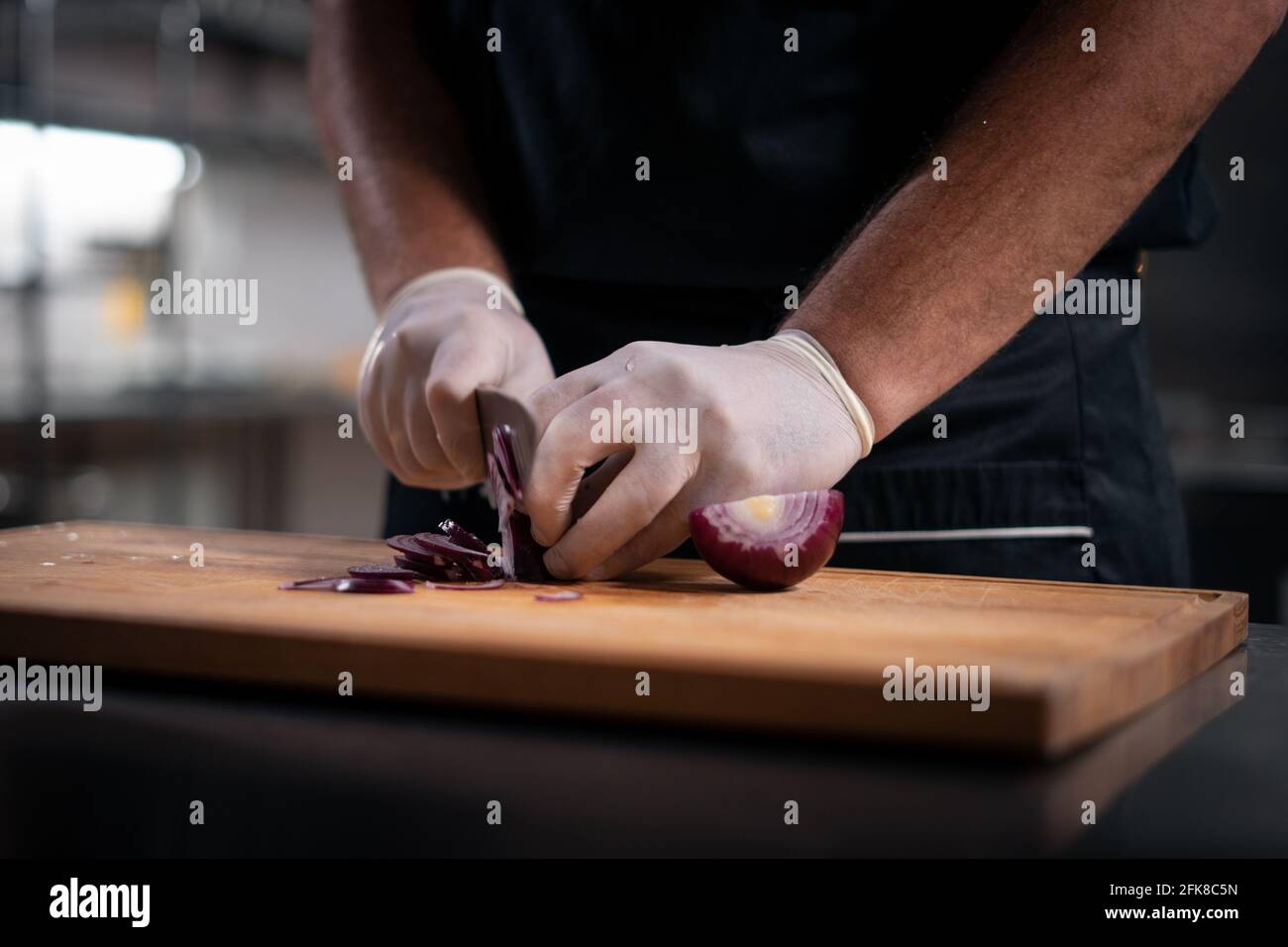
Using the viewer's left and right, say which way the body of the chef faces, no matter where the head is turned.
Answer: facing the viewer and to the left of the viewer
